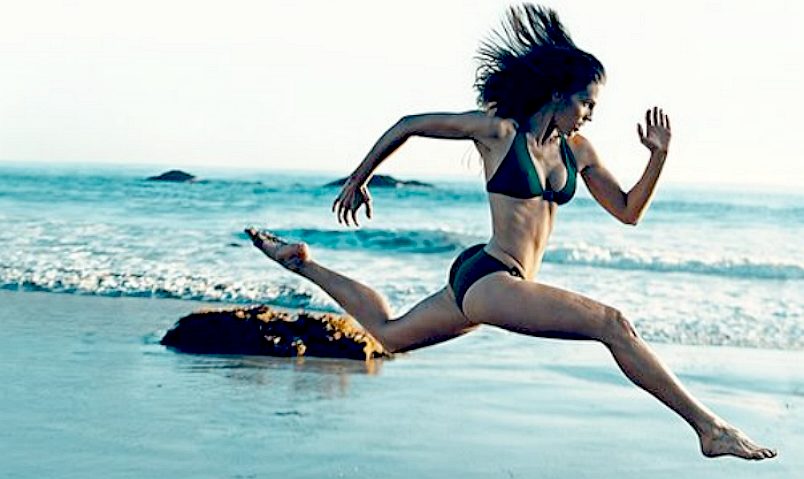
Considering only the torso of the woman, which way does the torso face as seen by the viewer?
to the viewer's right

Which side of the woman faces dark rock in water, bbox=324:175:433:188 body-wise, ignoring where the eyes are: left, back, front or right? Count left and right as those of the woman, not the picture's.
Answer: left

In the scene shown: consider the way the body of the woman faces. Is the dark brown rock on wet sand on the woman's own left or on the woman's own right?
on the woman's own left

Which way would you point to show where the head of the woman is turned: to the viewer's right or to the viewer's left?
to the viewer's right
